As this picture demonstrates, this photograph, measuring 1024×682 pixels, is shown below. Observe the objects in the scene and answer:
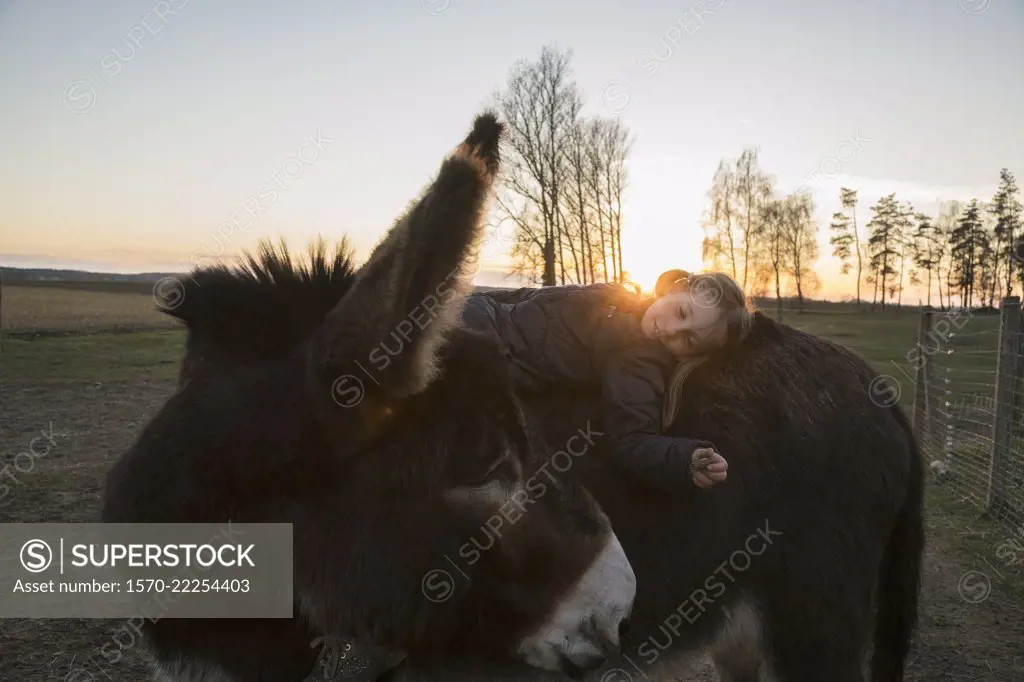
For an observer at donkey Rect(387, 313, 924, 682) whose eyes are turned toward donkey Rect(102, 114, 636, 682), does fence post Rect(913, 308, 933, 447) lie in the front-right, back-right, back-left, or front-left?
back-right
